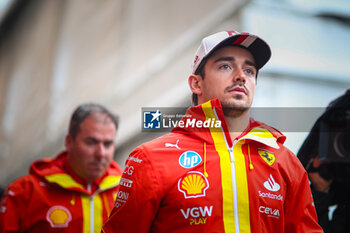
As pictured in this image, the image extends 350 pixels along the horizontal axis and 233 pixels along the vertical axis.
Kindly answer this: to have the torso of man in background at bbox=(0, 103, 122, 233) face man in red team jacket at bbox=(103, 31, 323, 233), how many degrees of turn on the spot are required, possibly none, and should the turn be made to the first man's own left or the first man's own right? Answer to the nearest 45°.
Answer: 0° — they already face them

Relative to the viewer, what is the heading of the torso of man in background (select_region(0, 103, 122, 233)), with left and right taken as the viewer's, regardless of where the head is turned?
facing the viewer and to the right of the viewer

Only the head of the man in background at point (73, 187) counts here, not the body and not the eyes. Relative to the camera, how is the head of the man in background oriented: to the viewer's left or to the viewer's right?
to the viewer's right

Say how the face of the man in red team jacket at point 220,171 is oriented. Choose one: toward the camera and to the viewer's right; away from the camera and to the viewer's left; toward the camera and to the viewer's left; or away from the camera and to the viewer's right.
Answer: toward the camera and to the viewer's right
